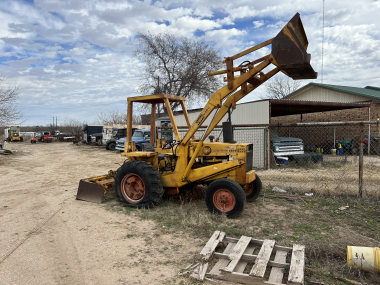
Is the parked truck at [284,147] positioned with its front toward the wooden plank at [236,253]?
yes

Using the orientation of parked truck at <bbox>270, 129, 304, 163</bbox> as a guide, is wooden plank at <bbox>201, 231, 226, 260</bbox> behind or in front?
in front

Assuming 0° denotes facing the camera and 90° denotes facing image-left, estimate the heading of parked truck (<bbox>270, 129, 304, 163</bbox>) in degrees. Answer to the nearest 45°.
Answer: approximately 0°

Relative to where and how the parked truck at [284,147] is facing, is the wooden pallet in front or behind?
in front

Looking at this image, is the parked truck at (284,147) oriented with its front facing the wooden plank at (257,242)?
yes

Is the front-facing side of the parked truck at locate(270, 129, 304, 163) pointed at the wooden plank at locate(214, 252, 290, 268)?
yes

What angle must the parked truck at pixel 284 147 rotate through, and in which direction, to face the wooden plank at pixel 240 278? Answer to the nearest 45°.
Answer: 0° — it already faces it

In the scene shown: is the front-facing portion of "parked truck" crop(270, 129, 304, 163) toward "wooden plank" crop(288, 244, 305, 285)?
yes
